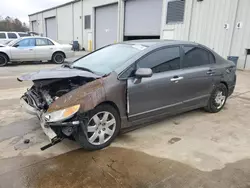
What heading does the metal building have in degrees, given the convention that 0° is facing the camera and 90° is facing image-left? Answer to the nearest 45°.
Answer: approximately 45°

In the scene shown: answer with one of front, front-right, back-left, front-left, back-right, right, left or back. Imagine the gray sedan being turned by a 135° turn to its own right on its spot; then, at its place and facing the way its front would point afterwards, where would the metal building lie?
front

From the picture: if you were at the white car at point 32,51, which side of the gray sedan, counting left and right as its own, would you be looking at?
right
